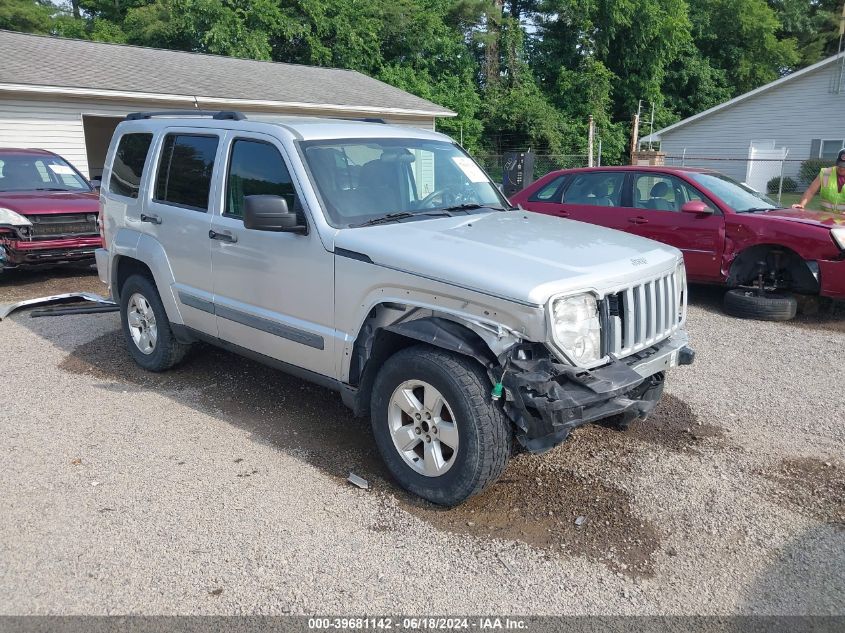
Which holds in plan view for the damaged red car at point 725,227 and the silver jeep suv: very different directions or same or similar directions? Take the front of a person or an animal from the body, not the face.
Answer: same or similar directions

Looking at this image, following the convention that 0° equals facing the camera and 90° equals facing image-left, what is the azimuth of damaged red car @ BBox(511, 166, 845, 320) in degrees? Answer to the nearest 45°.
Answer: approximately 315°

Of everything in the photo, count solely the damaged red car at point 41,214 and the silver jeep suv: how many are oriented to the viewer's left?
0

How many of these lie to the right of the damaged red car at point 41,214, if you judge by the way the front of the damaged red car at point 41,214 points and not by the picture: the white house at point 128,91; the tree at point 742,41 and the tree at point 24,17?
0

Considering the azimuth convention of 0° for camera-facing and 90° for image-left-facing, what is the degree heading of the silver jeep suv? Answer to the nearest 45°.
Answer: approximately 315°

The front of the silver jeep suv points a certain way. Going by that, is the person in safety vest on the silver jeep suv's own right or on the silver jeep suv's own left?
on the silver jeep suv's own left

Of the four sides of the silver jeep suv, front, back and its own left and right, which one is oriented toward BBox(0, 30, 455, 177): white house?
back

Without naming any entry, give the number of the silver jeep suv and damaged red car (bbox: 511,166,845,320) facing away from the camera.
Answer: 0

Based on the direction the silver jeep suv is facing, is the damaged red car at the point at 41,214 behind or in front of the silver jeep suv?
behind

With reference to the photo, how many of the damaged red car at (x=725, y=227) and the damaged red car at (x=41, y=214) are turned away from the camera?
0

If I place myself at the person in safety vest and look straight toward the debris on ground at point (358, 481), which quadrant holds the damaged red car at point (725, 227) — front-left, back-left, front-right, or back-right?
front-right
